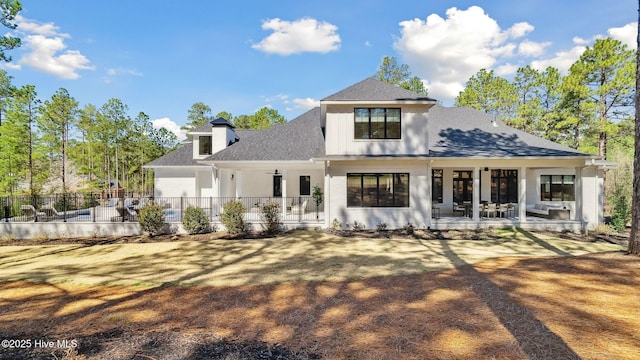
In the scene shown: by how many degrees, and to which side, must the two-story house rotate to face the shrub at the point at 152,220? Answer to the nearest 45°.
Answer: approximately 90° to its left

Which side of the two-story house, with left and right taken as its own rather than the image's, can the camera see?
back

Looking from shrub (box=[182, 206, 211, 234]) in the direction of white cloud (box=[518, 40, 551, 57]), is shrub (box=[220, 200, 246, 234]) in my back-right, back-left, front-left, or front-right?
front-right

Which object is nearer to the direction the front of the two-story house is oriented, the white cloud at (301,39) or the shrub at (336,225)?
the shrub

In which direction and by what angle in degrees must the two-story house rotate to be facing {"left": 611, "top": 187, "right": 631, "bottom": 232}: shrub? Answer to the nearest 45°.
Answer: approximately 90° to its right

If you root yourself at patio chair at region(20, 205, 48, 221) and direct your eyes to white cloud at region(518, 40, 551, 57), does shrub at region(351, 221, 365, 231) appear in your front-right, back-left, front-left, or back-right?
front-right

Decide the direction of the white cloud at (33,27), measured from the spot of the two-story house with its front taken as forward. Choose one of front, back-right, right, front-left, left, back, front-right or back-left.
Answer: back-right

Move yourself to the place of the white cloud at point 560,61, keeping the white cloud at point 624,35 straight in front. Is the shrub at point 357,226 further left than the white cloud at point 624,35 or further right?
right

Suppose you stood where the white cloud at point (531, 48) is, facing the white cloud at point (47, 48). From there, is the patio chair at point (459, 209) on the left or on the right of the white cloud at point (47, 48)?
left
